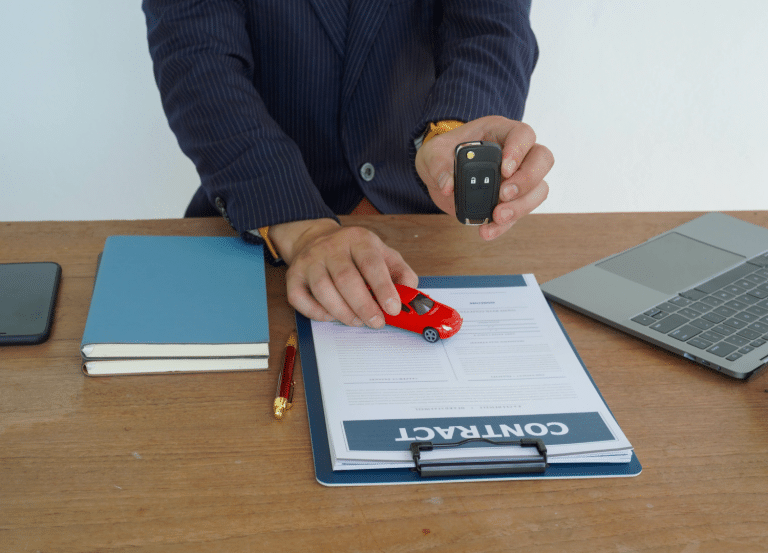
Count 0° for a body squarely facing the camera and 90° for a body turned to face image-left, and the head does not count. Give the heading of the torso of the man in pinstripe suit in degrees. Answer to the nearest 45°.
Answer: approximately 0°

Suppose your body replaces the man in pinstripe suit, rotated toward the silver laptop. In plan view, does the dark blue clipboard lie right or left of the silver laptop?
right

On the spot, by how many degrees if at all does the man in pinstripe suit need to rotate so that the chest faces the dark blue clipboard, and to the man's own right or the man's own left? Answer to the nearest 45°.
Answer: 0° — they already face it

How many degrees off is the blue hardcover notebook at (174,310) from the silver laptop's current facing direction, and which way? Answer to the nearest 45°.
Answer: approximately 90° to its left

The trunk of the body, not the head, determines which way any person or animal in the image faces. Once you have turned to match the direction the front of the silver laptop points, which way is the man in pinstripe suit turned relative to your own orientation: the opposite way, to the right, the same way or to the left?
the opposite way

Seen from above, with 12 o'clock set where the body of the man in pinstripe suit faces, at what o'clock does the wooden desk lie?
The wooden desk is roughly at 12 o'clock from the man in pinstripe suit.

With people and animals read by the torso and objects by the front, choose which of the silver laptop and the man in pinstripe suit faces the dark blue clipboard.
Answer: the man in pinstripe suit

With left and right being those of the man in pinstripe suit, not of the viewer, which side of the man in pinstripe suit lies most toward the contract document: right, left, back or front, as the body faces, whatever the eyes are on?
front

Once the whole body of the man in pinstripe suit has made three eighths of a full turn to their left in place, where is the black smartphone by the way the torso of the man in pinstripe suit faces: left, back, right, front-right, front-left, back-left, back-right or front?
back

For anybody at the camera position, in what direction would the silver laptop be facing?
facing away from the viewer and to the left of the viewer

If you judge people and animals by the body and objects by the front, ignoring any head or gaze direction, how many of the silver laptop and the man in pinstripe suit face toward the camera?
1

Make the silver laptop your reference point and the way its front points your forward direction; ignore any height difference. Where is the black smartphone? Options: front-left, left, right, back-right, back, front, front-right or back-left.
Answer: left
